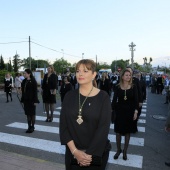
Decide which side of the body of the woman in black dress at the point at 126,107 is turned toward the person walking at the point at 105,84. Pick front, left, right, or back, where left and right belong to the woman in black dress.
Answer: back

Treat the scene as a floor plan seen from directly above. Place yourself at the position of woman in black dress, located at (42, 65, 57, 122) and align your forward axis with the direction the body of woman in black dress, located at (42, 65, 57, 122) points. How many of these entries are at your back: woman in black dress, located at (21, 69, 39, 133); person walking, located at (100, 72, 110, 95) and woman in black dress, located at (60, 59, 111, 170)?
1

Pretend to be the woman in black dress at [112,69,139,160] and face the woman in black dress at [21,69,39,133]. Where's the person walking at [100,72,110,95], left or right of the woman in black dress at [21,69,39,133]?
right

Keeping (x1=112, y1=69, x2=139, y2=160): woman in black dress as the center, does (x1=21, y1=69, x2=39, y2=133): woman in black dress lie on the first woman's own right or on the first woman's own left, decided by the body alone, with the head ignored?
on the first woman's own right

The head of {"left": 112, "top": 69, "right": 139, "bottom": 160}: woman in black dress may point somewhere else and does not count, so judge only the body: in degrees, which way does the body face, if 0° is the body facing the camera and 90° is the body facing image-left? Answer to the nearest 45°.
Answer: approximately 0°

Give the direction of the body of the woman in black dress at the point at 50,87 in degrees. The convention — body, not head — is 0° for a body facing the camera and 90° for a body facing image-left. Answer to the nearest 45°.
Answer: approximately 45°

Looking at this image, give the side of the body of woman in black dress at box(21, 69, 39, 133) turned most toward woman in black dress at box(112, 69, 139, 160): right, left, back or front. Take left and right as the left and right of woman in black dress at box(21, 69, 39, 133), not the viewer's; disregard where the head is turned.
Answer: left
